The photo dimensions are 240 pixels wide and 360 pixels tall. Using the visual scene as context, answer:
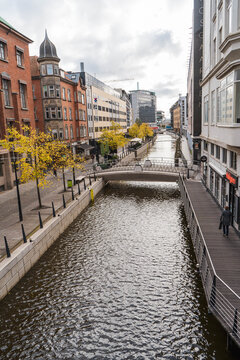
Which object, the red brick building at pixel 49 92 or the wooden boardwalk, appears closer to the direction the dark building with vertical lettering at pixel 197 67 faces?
the red brick building

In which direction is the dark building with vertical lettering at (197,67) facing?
to the viewer's left

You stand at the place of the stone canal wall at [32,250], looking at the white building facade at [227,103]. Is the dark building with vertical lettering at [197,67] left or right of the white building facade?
left

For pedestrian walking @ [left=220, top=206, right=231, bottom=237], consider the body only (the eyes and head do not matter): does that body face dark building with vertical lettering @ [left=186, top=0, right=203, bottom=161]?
yes

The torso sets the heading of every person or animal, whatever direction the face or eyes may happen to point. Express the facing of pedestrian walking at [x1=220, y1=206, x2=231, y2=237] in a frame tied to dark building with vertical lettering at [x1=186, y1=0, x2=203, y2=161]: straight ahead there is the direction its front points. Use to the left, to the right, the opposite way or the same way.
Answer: to the right

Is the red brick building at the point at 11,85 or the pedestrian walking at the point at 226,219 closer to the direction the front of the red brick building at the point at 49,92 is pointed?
the pedestrian walking

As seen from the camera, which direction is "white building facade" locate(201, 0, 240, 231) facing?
to the viewer's left

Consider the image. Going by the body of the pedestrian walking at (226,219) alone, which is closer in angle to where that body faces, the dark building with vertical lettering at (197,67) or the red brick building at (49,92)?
the dark building with vertical lettering

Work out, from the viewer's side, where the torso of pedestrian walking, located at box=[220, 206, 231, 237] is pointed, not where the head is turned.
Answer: away from the camera

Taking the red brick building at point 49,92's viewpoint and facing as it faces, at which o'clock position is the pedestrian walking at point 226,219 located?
The pedestrian walking is roughly at 1 o'clock from the red brick building.

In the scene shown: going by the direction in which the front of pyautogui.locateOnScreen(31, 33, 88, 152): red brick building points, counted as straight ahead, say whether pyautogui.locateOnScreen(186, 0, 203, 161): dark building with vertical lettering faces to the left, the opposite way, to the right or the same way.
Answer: the opposite way

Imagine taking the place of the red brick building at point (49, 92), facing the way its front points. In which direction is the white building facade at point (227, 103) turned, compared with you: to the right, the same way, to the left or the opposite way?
the opposite way

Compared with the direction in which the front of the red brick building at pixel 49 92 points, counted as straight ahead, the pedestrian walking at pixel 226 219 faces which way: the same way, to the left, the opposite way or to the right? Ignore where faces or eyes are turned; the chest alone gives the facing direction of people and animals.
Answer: to the left

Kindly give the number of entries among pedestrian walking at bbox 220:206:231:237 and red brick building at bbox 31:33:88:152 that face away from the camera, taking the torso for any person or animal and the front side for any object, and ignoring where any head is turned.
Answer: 1
